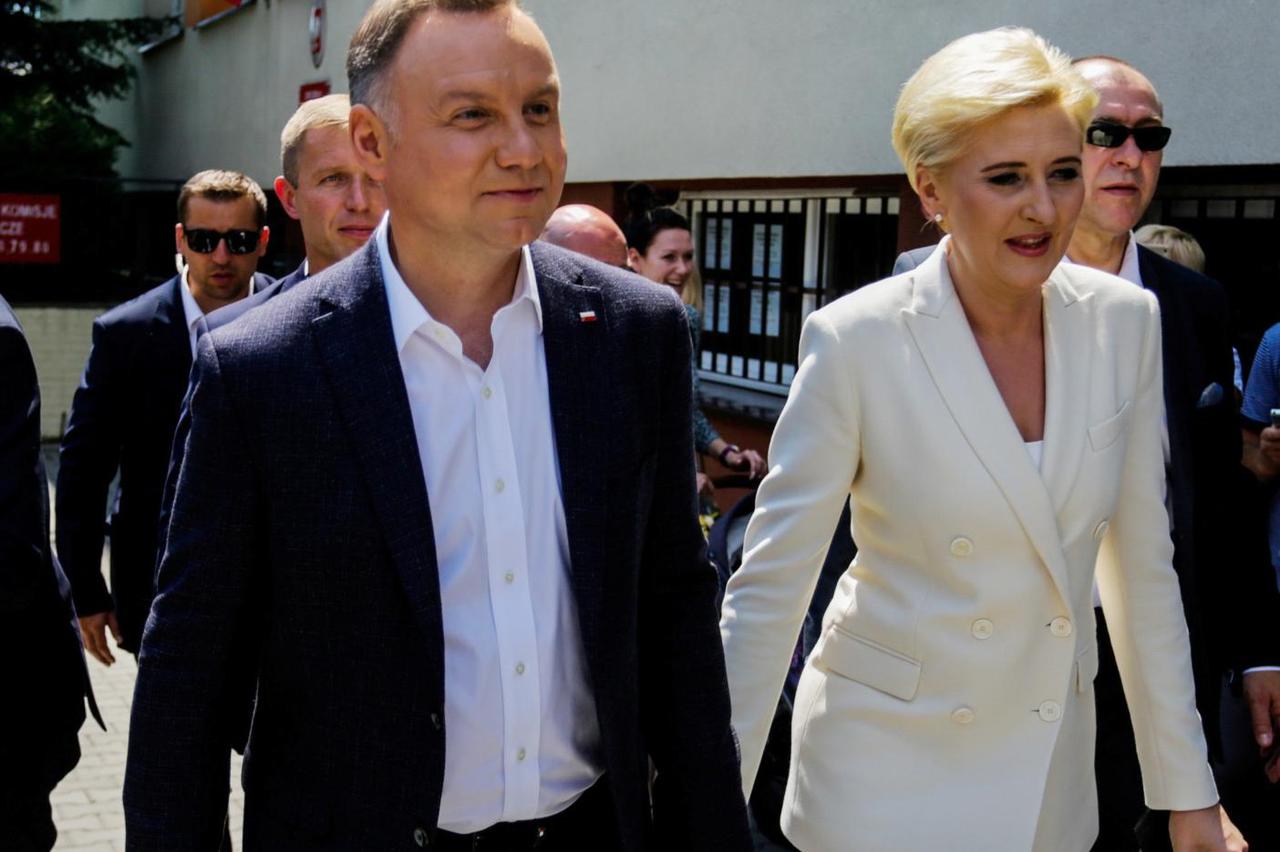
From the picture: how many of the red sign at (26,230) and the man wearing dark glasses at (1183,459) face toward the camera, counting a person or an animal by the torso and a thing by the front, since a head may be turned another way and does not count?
2

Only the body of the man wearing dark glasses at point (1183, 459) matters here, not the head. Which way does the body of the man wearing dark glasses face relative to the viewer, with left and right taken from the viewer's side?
facing the viewer

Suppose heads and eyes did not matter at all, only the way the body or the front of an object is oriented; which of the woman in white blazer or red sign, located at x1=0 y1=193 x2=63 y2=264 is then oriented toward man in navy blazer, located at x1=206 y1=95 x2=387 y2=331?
the red sign

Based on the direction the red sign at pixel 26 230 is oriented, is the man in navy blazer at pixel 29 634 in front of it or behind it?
in front

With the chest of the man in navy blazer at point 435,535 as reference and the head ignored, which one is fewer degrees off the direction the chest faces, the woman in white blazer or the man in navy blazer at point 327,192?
the woman in white blazer

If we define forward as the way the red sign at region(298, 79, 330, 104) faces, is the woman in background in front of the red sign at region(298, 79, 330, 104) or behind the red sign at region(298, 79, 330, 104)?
in front

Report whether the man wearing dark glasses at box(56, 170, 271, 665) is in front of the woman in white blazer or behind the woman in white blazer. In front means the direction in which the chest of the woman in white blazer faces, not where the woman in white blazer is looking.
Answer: behind

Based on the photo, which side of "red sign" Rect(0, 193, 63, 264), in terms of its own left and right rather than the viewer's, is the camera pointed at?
front

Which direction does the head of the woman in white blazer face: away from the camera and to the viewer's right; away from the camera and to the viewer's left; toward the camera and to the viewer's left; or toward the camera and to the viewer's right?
toward the camera and to the viewer's right

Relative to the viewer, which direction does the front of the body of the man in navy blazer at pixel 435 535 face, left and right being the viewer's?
facing the viewer and to the right of the viewer

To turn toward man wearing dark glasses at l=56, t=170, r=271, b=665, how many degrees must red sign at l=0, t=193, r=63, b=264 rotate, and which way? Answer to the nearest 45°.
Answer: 0° — it already faces them
